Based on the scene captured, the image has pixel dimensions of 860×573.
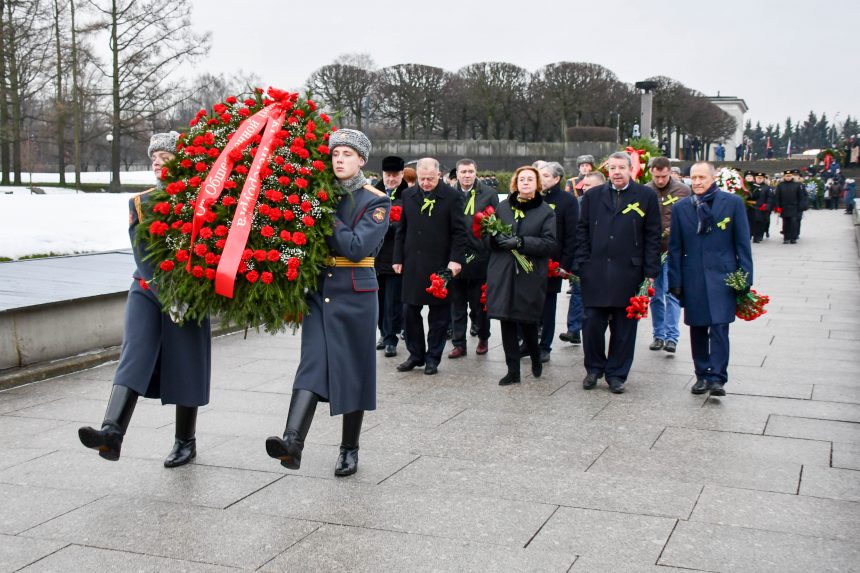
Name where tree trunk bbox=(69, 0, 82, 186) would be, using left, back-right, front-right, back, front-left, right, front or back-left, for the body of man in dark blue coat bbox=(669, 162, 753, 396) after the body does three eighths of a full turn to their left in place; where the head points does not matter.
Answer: left

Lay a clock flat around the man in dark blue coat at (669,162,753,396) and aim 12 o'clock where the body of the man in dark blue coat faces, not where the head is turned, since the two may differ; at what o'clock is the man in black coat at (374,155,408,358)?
The man in black coat is roughly at 4 o'clock from the man in dark blue coat.

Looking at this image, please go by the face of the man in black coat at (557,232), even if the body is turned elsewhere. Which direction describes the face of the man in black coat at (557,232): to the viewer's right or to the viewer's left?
to the viewer's left

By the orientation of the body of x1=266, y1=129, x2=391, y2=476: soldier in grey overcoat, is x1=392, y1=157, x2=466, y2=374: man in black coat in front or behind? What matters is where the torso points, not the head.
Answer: behind

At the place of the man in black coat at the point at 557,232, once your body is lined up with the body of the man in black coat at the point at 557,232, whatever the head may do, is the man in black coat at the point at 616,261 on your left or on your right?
on your left

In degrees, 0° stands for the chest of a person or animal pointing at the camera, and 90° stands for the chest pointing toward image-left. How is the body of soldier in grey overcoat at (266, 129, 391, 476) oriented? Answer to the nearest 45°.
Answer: approximately 45°

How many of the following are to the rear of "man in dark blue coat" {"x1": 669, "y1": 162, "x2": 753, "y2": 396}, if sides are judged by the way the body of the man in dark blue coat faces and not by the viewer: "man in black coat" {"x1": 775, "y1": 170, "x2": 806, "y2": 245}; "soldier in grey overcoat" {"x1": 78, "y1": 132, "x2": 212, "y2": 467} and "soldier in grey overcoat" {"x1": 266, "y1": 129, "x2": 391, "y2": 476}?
1

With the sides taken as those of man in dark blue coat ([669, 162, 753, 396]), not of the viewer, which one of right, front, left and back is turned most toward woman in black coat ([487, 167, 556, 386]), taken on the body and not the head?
right

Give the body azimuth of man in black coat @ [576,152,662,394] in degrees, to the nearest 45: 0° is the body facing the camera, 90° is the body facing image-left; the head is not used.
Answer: approximately 0°
